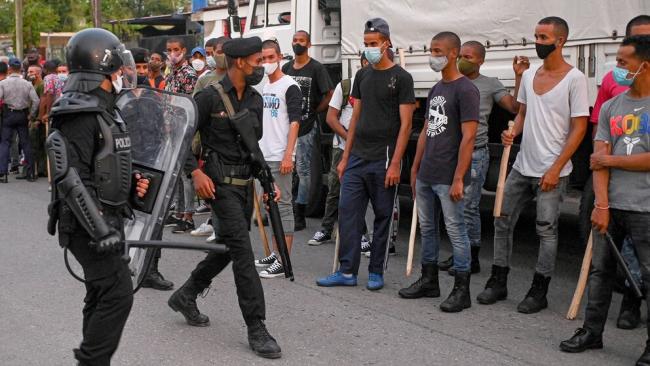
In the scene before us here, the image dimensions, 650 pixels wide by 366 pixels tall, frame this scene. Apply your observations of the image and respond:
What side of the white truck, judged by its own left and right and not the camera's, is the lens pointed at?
left

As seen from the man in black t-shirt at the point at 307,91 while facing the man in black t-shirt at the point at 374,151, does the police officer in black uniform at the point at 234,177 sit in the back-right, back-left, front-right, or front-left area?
front-right

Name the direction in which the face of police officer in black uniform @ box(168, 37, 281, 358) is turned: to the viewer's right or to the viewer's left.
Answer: to the viewer's right

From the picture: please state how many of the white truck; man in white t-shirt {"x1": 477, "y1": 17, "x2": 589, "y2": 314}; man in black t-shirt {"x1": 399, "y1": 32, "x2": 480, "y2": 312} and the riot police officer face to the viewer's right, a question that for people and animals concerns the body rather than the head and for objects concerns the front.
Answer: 1

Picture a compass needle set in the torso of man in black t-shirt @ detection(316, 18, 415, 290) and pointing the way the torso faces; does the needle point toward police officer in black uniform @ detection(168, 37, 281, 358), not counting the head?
yes

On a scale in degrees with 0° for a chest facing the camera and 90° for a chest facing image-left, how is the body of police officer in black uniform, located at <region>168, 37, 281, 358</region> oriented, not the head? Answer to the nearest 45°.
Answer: approximately 315°

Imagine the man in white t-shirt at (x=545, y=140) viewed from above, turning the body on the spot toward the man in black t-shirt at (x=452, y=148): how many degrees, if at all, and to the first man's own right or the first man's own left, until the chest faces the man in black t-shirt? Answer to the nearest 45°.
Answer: approximately 45° to the first man's own right

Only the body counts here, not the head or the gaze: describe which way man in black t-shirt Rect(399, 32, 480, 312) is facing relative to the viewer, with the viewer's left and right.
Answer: facing the viewer and to the left of the viewer

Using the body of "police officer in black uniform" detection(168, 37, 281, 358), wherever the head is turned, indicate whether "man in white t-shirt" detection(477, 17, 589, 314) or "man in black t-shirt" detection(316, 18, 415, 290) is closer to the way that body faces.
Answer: the man in white t-shirt

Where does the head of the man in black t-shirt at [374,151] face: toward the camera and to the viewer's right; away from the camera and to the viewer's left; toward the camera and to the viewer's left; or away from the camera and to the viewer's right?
toward the camera and to the viewer's left

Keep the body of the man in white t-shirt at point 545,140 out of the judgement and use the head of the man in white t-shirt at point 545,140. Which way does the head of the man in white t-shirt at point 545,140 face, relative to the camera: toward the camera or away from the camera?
toward the camera

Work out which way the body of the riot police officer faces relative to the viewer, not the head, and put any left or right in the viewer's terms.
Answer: facing to the right of the viewer

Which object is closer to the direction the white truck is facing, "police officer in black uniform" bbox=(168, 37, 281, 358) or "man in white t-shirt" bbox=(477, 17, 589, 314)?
the police officer in black uniform

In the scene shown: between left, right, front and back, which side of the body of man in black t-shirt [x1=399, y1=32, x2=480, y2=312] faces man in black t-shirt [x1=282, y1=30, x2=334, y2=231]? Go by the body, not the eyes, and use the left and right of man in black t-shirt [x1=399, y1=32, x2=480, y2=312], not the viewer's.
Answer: right

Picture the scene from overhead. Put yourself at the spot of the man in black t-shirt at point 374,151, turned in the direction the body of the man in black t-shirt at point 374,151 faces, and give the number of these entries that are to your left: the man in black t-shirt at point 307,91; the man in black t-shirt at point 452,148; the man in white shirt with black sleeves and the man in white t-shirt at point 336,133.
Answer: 1

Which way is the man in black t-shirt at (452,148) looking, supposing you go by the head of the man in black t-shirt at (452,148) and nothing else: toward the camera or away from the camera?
toward the camera

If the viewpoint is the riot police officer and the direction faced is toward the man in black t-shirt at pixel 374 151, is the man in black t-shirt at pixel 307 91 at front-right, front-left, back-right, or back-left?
front-left

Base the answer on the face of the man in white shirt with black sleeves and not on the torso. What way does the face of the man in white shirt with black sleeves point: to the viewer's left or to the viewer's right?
to the viewer's left
